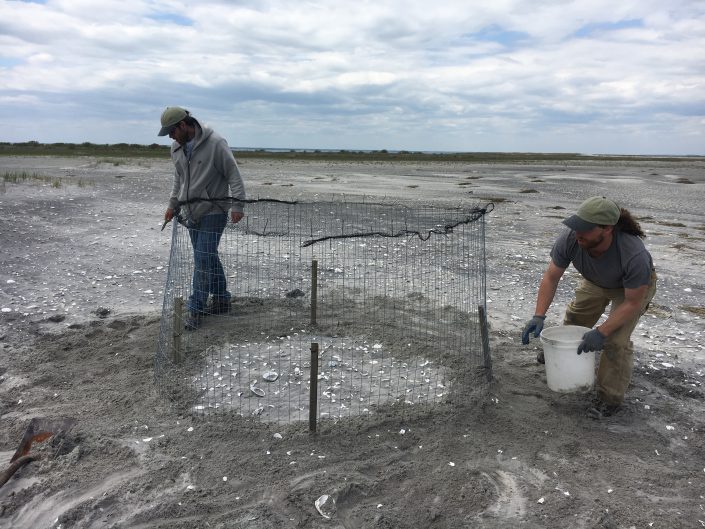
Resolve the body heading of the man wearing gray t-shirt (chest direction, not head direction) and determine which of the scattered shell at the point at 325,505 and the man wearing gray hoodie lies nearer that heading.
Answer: the scattered shell

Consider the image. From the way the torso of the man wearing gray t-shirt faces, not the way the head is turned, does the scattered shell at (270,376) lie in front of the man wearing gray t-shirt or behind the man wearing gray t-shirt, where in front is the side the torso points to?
in front

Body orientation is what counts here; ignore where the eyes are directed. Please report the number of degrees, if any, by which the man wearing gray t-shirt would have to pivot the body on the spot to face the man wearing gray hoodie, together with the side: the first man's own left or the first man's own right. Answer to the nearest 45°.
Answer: approximately 45° to the first man's own right

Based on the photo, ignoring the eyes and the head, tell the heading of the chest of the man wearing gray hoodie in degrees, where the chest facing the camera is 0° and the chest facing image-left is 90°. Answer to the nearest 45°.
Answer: approximately 45°

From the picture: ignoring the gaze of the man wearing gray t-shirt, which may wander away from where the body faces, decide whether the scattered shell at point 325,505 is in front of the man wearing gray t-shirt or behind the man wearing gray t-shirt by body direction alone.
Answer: in front

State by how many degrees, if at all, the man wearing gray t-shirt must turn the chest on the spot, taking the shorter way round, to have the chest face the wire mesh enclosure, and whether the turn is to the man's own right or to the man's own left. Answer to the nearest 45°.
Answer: approximately 45° to the man's own right

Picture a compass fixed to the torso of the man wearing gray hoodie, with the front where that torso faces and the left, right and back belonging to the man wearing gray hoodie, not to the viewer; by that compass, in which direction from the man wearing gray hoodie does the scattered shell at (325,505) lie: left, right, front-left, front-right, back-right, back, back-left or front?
front-left

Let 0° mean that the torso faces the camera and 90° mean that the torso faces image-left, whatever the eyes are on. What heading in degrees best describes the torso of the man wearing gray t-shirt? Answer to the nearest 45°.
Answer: approximately 45°

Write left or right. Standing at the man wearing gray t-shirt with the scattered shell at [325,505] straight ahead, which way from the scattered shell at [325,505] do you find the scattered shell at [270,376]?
right

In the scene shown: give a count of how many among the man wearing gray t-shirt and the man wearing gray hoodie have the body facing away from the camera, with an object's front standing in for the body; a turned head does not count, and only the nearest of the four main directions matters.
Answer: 0

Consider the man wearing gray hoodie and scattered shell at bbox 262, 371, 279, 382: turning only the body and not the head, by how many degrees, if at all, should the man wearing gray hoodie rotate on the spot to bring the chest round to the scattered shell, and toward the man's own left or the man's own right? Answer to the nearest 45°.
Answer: approximately 45° to the man's own left

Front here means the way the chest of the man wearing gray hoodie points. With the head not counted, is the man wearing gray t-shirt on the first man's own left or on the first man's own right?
on the first man's own left
